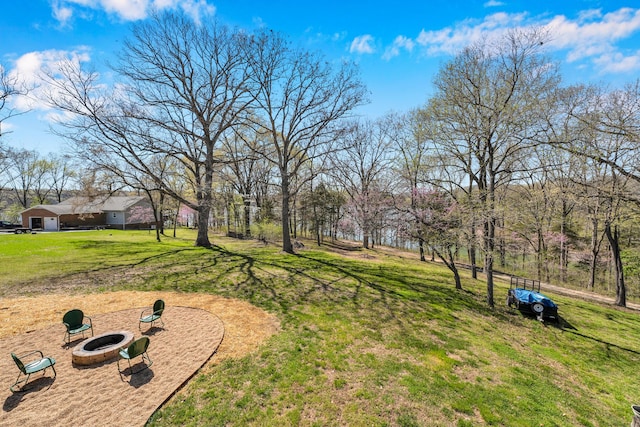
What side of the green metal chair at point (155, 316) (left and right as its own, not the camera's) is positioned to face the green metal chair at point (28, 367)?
front

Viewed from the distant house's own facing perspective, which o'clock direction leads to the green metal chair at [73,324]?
The green metal chair is roughly at 12 o'clock from the distant house.

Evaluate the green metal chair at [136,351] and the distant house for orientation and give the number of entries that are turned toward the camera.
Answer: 1

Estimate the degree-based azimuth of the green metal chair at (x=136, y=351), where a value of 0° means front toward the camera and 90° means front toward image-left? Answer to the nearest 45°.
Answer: approximately 135°

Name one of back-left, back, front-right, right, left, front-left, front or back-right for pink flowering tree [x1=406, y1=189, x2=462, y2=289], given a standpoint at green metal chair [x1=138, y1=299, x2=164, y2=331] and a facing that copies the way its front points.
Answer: back-left

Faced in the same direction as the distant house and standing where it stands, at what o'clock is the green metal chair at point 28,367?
The green metal chair is roughly at 12 o'clock from the distant house.

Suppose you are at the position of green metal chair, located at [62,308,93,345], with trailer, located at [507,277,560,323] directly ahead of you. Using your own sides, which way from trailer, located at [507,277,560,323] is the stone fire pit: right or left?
right

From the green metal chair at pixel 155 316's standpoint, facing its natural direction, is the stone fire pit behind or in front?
in front

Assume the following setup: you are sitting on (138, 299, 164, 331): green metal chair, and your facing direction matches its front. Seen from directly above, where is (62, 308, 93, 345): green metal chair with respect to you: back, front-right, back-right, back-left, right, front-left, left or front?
front-right

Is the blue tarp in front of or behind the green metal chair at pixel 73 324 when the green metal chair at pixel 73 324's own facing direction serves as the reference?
in front

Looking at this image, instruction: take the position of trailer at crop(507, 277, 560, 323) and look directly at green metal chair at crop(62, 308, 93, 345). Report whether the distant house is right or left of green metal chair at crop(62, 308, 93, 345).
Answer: right

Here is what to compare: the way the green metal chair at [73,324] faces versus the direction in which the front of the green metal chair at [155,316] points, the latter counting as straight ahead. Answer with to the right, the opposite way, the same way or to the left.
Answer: to the left

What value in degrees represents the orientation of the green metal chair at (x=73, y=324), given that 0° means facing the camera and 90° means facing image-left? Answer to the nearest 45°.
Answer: approximately 315°
